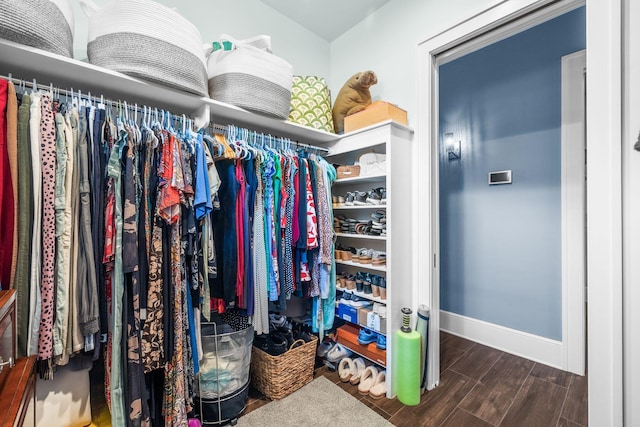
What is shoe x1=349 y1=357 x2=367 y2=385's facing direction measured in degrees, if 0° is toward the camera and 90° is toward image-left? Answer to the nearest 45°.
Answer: approximately 45°

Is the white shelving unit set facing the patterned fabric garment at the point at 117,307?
yes

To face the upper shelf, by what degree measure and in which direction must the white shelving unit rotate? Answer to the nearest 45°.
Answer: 0° — it already faces it

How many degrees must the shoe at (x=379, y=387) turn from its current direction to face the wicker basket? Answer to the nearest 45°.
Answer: approximately 45° to its right

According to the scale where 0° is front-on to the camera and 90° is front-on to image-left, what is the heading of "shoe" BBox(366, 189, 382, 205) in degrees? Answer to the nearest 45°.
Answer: approximately 45°
